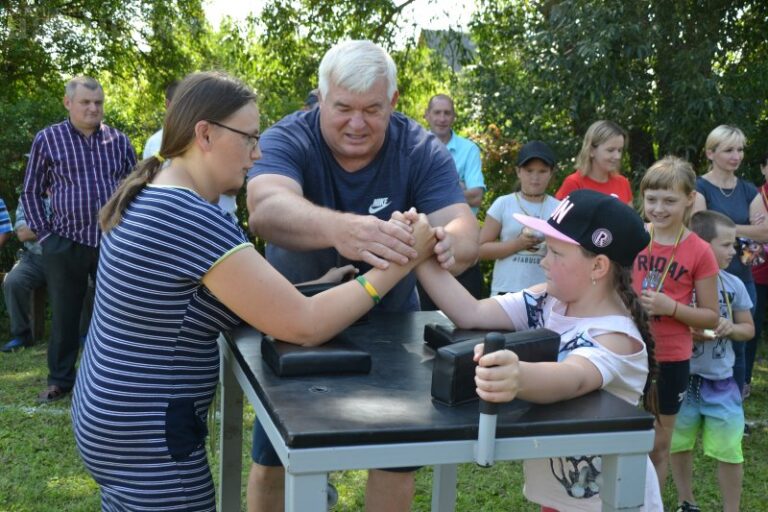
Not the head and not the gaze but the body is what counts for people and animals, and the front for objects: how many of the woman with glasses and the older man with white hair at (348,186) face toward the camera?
1

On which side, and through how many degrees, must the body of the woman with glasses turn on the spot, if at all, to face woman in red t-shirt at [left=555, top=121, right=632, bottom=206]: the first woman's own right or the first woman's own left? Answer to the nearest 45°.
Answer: approximately 45° to the first woman's own left

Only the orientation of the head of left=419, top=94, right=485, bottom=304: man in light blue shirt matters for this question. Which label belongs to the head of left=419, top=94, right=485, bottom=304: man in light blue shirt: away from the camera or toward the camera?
toward the camera

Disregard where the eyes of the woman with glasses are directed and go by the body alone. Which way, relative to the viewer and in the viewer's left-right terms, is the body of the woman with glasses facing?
facing to the right of the viewer

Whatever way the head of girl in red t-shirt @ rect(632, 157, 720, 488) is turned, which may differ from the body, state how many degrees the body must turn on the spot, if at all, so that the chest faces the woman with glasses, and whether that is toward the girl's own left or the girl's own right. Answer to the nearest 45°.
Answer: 0° — they already face them

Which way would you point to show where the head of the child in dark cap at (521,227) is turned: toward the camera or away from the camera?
toward the camera

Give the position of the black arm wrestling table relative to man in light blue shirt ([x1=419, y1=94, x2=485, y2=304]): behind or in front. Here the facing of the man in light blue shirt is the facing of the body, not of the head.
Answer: in front

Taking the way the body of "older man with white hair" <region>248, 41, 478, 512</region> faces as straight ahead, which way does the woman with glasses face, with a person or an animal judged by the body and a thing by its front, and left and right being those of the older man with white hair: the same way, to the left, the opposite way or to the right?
to the left

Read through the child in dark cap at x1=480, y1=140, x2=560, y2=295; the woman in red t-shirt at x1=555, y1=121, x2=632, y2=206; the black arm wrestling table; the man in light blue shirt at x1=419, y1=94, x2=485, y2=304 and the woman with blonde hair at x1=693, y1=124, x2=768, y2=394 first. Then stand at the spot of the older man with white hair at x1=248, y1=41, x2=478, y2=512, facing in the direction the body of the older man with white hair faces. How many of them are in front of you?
1

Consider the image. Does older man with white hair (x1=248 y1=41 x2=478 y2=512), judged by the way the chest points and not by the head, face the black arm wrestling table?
yes

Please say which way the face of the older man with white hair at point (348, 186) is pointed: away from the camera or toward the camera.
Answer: toward the camera

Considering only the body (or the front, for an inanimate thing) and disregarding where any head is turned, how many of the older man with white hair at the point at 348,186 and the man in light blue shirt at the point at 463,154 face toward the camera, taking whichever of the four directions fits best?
2

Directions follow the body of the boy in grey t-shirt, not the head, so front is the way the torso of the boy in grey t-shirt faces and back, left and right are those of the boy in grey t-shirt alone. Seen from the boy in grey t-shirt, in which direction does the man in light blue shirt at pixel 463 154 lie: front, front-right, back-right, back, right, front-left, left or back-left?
right

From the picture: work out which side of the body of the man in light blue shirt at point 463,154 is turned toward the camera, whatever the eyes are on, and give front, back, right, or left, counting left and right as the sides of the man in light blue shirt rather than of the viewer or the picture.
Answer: front

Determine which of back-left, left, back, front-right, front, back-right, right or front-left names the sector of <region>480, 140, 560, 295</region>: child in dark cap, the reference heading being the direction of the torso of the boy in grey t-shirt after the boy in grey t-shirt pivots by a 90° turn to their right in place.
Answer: front

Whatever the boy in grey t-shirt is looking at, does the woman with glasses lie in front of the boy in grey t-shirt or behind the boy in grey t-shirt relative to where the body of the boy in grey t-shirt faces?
in front

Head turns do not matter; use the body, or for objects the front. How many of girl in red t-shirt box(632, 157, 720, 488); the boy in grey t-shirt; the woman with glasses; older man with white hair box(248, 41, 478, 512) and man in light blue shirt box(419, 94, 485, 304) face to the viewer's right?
1
